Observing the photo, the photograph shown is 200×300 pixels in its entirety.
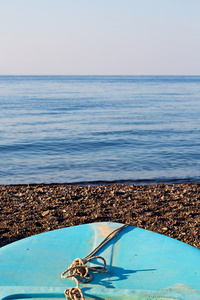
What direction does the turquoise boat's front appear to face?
away from the camera
